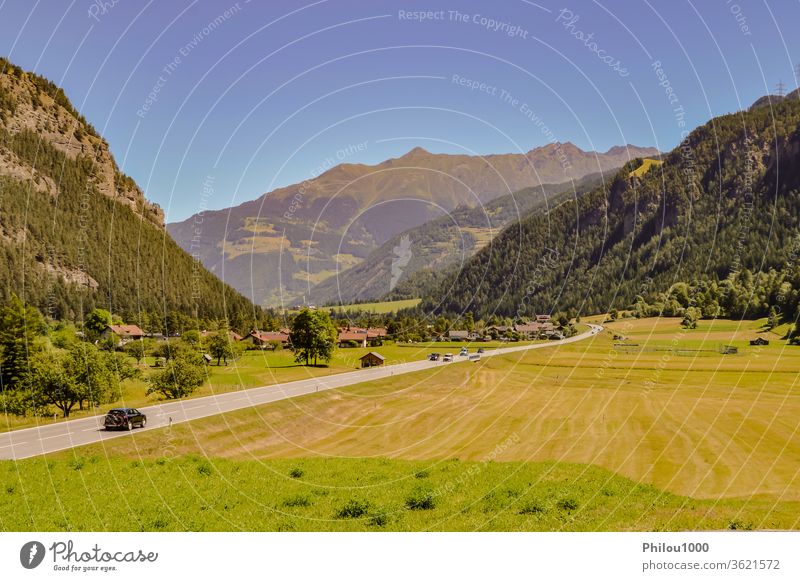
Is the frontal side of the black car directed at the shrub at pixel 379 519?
no

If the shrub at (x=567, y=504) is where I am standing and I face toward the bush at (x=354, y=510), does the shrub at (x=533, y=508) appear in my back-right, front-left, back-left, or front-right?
front-left

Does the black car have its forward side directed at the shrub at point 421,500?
no

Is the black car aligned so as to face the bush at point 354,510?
no

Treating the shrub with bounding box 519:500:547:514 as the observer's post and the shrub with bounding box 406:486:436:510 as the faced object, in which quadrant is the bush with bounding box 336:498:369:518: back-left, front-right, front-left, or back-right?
front-left

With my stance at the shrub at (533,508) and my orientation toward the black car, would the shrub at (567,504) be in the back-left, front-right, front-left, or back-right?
back-right

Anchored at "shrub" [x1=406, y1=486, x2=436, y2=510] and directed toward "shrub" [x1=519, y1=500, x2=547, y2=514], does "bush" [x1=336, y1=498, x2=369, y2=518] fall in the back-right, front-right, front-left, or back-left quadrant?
back-right
